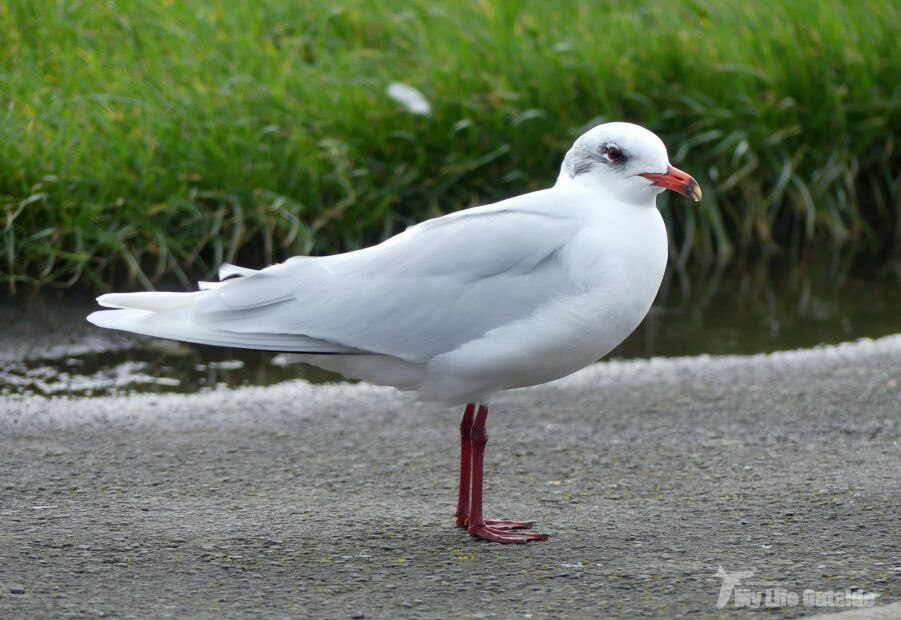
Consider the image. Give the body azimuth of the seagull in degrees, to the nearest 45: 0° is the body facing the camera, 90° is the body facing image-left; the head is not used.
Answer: approximately 270°
